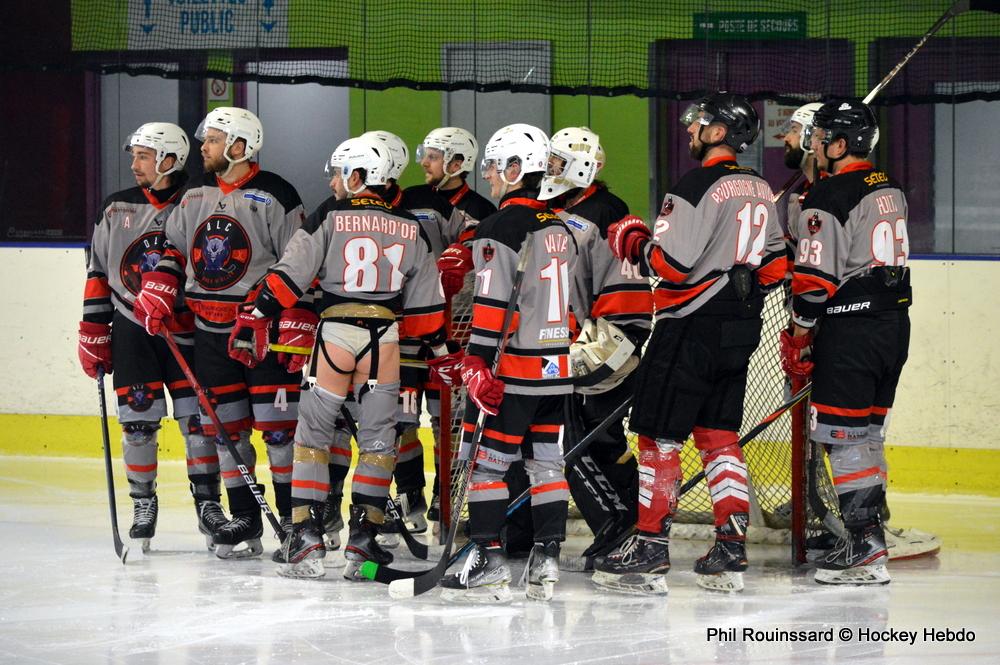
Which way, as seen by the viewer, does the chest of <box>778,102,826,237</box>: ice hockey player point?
to the viewer's left

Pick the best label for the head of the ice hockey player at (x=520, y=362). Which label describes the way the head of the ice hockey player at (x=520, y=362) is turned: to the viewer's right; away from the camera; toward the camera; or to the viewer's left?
to the viewer's left

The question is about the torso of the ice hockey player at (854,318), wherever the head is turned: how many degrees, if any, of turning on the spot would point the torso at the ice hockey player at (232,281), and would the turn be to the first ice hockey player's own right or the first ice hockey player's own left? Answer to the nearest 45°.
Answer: approximately 45° to the first ice hockey player's own left

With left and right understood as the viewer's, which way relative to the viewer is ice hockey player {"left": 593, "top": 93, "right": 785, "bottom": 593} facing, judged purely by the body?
facing away from the viewer and to the left of the viewer

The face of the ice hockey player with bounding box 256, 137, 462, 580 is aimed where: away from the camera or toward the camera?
away from the camera

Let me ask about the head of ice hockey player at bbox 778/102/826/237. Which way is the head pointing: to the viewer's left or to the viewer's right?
to the viewer's left

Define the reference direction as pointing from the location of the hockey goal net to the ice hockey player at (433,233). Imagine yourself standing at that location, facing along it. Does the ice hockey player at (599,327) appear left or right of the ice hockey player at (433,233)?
left

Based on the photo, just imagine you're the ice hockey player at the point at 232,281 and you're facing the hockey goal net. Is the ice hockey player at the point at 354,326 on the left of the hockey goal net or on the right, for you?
right

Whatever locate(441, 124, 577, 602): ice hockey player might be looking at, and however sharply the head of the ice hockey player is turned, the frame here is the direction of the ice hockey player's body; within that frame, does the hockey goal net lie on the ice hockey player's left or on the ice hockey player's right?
on the ice hockey player's right
